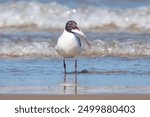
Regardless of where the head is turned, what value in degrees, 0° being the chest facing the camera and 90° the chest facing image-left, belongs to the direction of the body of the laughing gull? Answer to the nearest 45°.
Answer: approximately 0°
